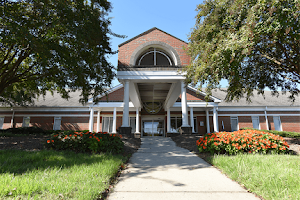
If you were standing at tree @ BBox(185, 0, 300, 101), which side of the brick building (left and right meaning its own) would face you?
front

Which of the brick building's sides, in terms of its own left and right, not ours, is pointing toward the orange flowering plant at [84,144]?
front

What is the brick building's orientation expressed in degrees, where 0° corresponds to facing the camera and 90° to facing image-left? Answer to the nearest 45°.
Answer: approximately 0°
